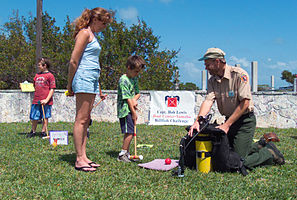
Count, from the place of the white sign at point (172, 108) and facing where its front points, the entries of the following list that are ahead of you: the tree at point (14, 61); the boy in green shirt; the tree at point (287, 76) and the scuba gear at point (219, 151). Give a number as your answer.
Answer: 2

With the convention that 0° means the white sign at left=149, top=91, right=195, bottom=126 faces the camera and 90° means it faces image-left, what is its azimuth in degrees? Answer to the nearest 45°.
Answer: approximately 0°

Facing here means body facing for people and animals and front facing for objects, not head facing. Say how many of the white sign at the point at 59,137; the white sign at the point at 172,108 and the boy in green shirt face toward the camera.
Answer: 2

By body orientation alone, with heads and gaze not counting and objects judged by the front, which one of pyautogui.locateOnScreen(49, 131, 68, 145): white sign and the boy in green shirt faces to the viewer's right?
the boy in green shirt

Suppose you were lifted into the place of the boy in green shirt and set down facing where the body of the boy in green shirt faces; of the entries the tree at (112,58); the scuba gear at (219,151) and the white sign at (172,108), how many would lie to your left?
2

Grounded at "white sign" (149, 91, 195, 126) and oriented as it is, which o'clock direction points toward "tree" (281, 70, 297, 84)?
The tree is roughly at 7 o'clock from the white sign.

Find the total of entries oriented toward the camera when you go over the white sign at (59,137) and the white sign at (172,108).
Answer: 2

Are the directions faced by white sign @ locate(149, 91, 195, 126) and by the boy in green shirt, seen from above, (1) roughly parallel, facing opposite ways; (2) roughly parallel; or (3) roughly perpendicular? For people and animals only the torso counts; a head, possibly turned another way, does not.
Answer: roughly perpendicular

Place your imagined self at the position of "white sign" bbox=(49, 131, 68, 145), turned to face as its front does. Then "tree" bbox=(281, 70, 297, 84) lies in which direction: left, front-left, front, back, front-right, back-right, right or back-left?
back-left

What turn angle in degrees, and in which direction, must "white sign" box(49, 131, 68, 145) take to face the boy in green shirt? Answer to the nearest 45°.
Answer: approximately 45° to its left

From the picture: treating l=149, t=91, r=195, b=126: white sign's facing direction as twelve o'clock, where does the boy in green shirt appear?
The boy in green shirt is roughly at 12 o'clock from the white sign.

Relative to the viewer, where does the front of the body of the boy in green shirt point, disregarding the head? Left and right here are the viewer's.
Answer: facing to the right of the viewer

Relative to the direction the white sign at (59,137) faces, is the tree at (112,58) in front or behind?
behind

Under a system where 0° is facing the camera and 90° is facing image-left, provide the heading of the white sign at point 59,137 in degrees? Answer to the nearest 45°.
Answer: approximately 0°

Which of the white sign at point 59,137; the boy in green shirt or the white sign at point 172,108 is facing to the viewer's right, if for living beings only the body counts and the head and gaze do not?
the boy in green shirt
